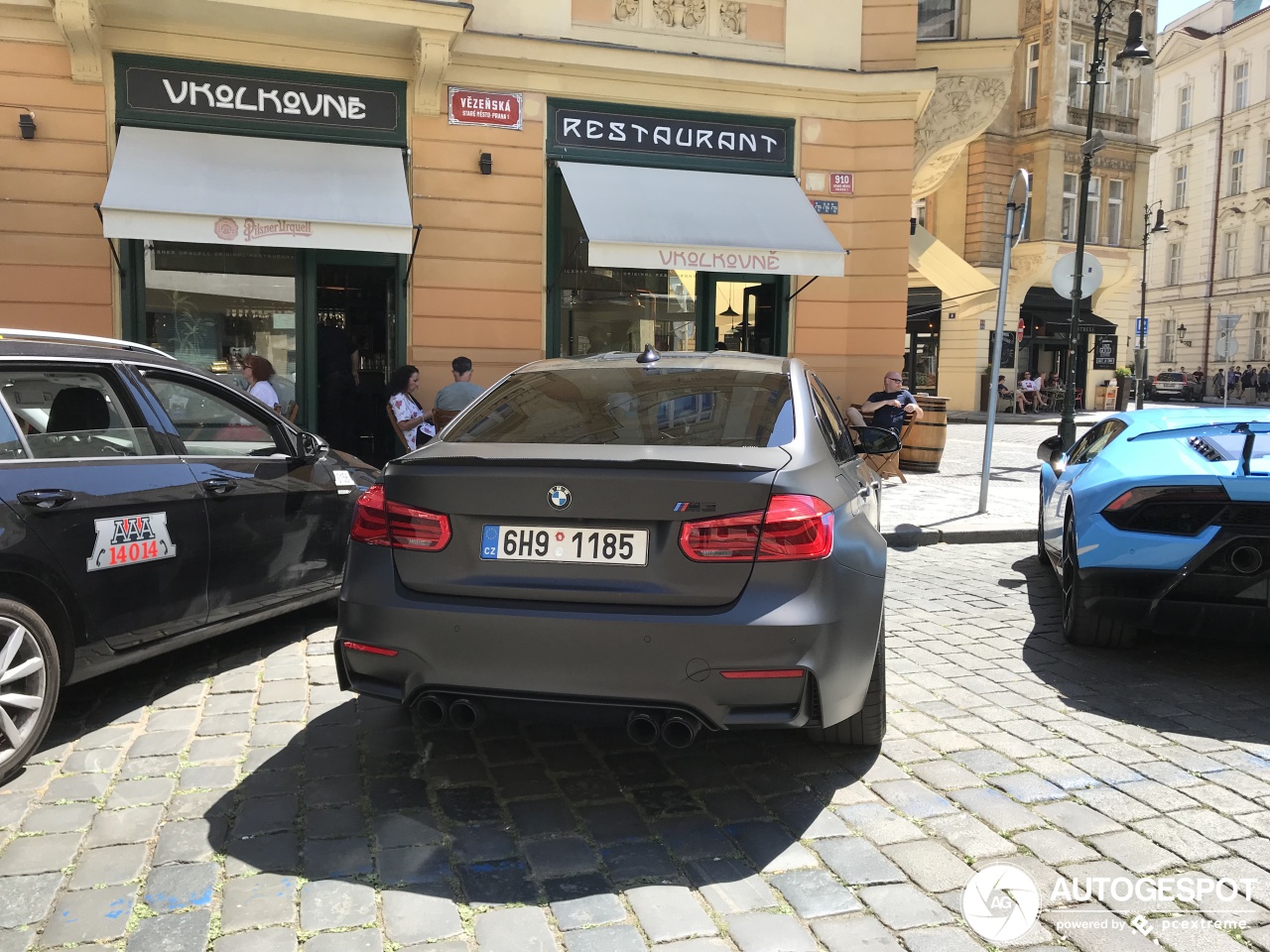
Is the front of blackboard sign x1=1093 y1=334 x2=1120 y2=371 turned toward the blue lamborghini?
yes

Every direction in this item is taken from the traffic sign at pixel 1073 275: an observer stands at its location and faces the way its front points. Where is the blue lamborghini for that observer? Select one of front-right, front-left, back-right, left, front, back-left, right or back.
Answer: back

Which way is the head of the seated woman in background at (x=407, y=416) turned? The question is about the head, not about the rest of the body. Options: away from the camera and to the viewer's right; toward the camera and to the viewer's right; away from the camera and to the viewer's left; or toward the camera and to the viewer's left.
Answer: toward the camera and to the viewer's right

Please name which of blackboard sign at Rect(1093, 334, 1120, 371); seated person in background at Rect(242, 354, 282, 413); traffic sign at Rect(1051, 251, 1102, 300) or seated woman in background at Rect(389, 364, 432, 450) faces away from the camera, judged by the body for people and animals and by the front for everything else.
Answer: the traffic sign

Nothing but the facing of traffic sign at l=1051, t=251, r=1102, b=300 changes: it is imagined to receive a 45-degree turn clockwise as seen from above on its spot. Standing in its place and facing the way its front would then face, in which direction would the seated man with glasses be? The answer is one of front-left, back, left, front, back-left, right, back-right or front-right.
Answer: back

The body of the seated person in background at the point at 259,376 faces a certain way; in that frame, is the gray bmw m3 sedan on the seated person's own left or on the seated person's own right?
on the seated person's own left

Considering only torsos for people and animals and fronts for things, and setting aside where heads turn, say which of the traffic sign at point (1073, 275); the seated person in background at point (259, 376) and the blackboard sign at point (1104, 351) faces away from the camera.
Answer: the traffic sign

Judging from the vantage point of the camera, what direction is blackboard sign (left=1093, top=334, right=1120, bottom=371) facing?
facing the viewer

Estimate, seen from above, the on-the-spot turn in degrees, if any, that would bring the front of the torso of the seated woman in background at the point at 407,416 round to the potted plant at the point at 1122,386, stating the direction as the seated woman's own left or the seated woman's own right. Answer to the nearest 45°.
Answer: approximately 45° to the seated woman's own left

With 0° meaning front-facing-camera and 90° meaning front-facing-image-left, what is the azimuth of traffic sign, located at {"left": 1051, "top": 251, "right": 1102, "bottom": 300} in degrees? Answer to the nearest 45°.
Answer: approximately 180°

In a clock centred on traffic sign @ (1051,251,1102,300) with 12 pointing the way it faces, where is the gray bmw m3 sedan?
The gray bmw m3 sedan is roughly at 6 o'clock from the traffic sign.
